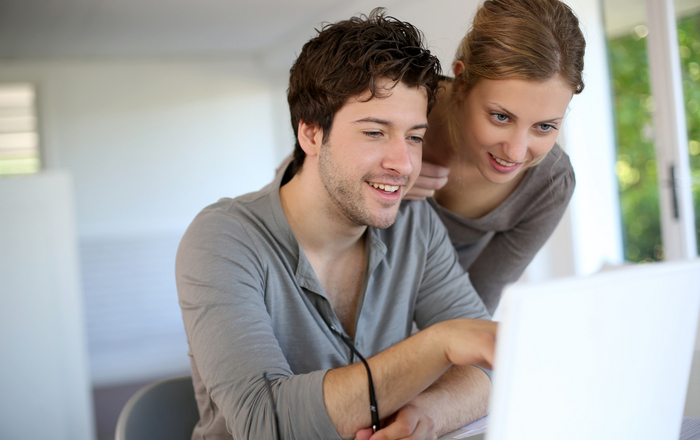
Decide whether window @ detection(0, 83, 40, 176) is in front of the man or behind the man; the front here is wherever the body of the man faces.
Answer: behind

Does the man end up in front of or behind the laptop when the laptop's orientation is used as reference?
in front

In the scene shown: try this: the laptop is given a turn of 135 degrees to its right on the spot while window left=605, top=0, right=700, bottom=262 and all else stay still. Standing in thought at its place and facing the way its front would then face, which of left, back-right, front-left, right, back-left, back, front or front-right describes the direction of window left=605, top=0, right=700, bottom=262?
left

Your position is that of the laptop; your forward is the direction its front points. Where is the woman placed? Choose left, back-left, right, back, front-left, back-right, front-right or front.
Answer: front-right

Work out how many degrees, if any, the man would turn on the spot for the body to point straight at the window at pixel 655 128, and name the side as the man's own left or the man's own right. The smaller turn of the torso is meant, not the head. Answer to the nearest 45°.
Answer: approximately 90° to the man's own left

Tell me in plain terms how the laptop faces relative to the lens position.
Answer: facing away from the viewer and to the left of the viewer

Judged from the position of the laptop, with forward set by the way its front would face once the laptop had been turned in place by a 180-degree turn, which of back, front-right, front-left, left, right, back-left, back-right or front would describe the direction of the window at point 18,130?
back

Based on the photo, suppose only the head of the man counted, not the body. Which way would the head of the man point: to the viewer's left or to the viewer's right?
to the viewer's right

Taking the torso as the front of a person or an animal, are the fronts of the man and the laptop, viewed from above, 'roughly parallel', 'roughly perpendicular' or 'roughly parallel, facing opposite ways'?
roughly parallel, facing opposite ways
